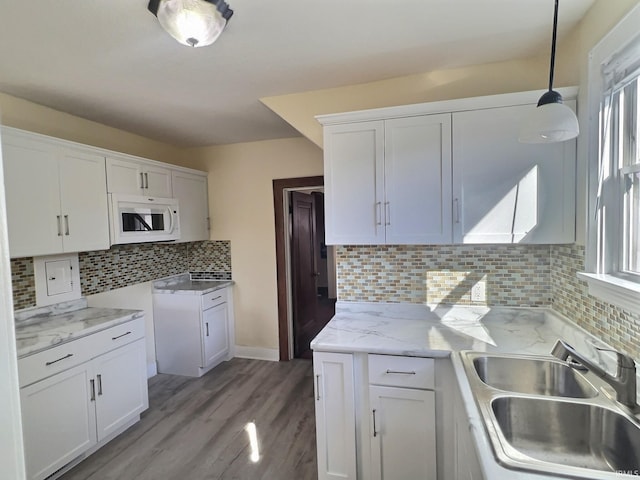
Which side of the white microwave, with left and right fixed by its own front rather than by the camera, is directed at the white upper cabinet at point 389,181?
front

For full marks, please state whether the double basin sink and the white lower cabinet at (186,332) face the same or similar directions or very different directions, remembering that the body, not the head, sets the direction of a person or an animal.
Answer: very different directions

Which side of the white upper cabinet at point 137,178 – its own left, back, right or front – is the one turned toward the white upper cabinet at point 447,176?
front

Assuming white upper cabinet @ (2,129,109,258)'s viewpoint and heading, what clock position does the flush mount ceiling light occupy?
The flush mount ceiling light is roughly at 1 o'clock from the white upper cabinet.

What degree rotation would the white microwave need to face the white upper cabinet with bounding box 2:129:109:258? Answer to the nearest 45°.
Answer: approximately 90° to its right

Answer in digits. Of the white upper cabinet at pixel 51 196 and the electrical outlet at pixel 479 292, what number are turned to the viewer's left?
0

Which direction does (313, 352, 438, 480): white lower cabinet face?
toward the camera

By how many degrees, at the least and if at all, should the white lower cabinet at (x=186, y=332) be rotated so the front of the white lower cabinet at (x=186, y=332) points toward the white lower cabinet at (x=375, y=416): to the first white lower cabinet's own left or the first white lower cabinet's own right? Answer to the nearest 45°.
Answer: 0° — it already faces it

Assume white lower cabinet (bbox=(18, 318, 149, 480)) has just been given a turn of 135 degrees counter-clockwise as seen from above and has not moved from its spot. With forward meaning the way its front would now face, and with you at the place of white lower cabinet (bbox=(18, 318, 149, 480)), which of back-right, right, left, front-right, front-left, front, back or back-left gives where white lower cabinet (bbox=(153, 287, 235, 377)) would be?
front-right

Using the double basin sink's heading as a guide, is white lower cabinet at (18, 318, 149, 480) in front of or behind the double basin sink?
in front

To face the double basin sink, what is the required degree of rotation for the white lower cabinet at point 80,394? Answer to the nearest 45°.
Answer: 0° — it already faces it
